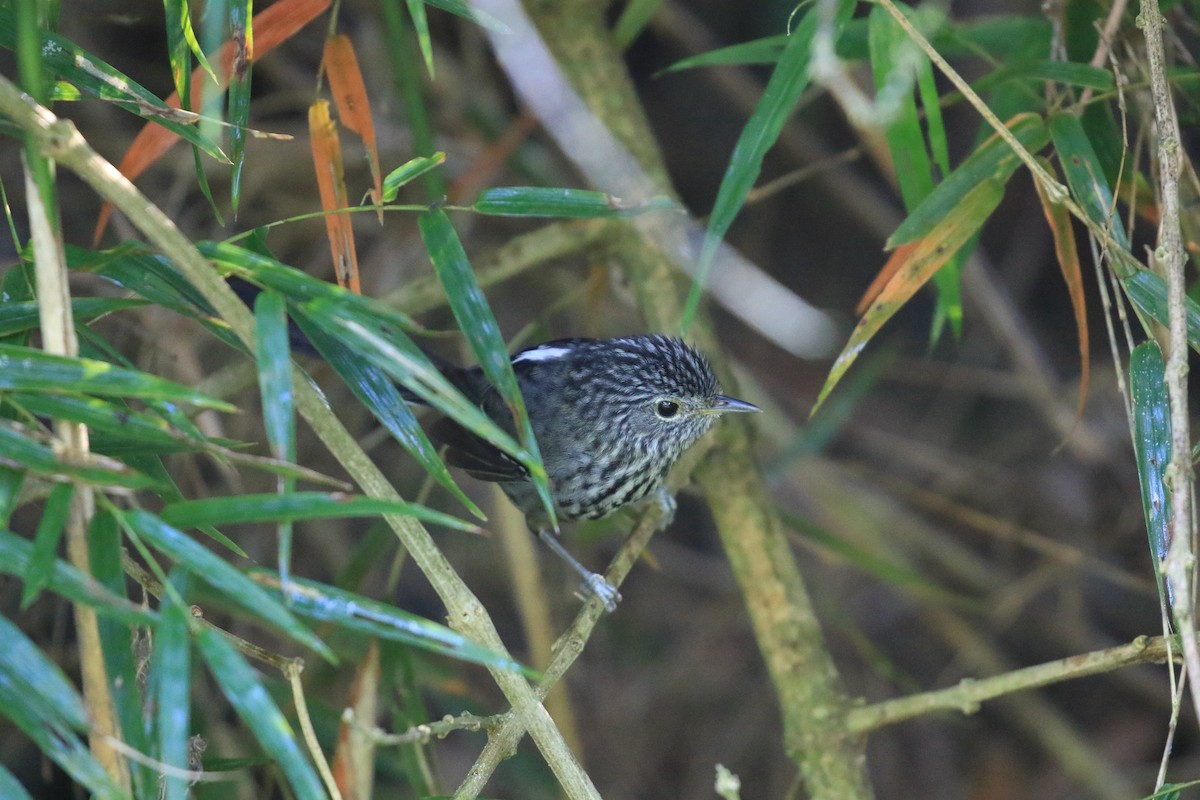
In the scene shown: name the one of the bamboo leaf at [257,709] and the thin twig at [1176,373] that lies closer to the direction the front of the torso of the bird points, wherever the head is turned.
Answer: the thin twig

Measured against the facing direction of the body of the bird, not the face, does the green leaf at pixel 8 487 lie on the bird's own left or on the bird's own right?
on the bird's own right

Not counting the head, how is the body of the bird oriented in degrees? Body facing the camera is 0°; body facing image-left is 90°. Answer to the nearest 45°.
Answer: approximately 270°

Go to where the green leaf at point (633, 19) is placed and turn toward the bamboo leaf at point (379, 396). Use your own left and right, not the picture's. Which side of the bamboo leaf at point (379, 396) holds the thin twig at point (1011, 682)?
left

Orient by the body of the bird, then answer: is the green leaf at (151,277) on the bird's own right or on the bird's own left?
on the bird's own right

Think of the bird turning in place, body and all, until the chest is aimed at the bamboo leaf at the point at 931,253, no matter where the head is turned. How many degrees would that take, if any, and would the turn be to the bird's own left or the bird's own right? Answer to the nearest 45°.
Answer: approximately 45° to the bird's own right

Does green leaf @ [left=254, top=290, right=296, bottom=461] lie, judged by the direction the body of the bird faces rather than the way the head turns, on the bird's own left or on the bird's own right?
on the bird's own right
